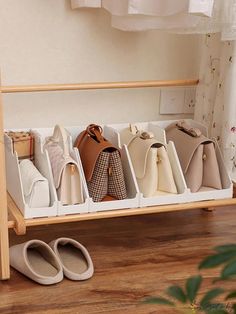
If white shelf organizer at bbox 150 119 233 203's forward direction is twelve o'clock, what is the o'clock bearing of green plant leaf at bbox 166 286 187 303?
The green plant leaf is roughly at 12 o'clock from the white shelf organizer.

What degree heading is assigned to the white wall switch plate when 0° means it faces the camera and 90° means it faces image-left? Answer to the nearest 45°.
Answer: approximately 0°

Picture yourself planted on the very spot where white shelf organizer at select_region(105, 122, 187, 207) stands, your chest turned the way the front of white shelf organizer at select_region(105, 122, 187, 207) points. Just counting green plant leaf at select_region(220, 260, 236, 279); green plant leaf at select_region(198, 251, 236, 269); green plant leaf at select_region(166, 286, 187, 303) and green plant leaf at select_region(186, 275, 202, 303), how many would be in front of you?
4
